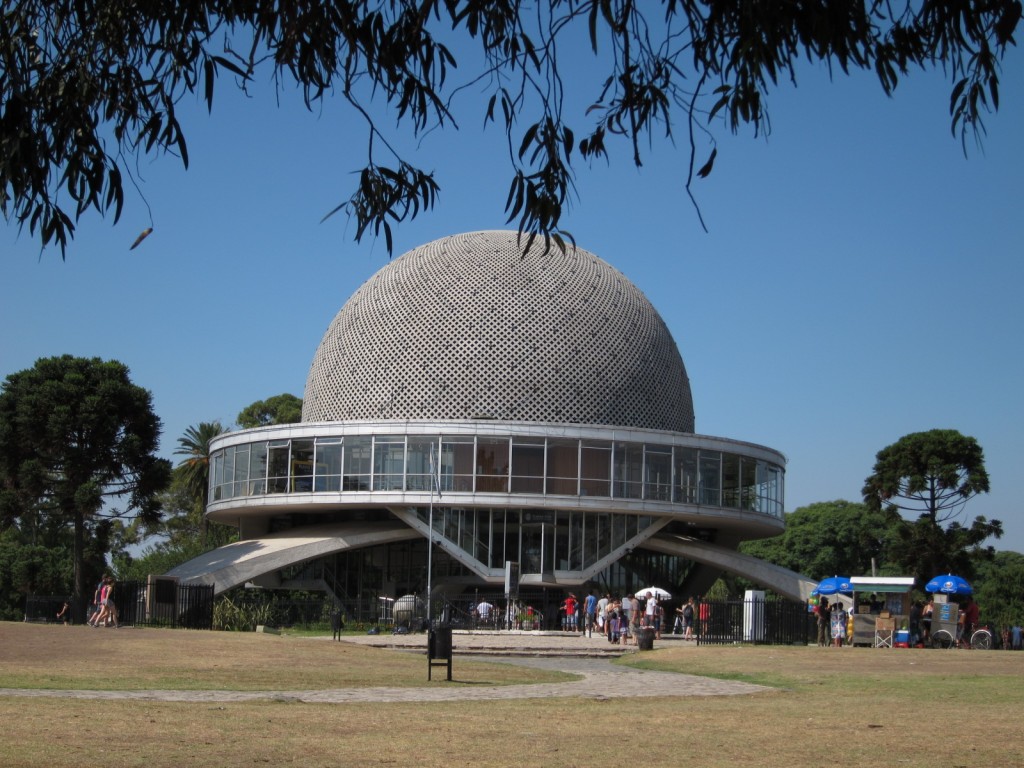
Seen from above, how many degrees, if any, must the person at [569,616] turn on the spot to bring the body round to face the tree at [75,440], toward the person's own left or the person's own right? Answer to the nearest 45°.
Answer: approximately 90° to the person's own left

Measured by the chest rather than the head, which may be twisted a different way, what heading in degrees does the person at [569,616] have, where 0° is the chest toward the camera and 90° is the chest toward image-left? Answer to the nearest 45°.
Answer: approximately 180°

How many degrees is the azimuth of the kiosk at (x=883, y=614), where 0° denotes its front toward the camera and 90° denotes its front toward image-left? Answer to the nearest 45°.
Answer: approximately 0°

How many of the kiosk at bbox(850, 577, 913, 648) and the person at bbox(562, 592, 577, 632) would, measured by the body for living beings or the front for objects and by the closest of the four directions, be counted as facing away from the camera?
1

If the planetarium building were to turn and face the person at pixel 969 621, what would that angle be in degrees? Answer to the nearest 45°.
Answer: approximately 45° to its left

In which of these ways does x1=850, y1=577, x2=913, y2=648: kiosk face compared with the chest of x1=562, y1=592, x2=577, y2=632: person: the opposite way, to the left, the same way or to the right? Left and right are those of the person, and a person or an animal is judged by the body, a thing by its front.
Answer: the opposite way

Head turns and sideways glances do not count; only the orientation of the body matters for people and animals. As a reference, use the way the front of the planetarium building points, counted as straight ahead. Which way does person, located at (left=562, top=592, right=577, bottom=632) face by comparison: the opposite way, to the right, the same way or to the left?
the opposite way
